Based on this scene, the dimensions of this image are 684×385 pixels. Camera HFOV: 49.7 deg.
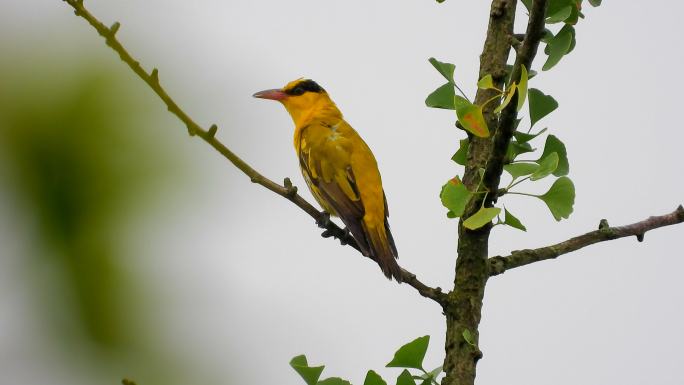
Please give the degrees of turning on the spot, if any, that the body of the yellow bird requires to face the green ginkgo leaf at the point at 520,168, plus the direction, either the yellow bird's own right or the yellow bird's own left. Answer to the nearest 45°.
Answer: approximately 135° to the yellow bird's own right

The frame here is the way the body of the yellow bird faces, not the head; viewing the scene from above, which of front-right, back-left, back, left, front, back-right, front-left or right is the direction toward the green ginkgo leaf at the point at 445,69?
back-right

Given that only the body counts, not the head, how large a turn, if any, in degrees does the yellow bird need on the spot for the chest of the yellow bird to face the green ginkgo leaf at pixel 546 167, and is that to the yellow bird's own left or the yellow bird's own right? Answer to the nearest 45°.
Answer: approximately 135° to the yellow bird's own right

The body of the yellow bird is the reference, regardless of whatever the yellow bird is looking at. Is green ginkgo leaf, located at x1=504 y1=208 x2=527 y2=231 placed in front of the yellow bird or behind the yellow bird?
behind

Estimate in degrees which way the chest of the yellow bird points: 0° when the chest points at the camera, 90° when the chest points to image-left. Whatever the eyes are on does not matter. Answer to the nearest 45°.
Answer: approximately 135°

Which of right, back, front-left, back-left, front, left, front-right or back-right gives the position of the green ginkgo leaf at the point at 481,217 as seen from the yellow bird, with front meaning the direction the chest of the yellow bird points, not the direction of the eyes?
back-right

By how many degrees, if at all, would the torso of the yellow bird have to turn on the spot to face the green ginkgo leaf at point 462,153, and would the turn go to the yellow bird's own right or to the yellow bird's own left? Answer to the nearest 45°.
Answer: approximately 135° to the yellow bird's own right
